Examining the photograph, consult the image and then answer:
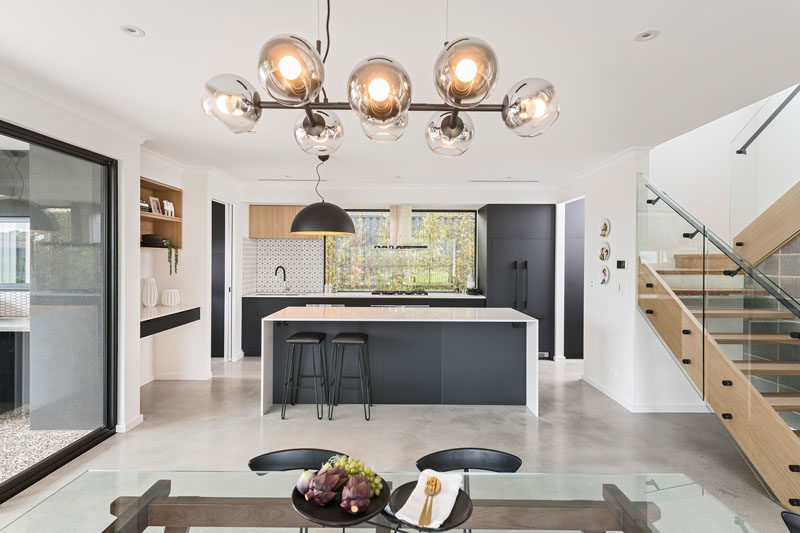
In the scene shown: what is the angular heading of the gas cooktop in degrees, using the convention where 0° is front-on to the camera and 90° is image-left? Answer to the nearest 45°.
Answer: approximately 0°

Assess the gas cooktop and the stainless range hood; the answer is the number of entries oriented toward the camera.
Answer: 2

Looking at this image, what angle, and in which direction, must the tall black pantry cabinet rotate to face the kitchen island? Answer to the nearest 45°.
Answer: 0° — it already faces it

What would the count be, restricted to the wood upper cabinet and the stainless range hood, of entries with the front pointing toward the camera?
2

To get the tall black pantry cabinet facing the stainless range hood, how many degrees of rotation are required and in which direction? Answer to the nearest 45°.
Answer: approximately 90° to its right

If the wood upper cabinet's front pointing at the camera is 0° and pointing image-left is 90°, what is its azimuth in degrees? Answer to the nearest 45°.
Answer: approximately 0°

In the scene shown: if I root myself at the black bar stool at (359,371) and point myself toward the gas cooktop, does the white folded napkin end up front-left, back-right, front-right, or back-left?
back-right

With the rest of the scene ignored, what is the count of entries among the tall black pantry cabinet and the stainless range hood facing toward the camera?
2

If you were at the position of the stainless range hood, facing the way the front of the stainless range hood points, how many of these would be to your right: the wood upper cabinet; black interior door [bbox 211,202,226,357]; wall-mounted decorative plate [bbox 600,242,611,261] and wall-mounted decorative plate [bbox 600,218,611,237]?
2
